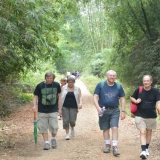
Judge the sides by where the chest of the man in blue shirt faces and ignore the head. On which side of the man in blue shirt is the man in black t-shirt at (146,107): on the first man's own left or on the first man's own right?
on the first man's own left

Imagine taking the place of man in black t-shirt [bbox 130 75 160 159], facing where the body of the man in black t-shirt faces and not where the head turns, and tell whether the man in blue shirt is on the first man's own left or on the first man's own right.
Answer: on the first man's own right

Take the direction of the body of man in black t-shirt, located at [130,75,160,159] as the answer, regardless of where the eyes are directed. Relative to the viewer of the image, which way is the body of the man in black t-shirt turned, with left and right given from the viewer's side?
facing the viewer

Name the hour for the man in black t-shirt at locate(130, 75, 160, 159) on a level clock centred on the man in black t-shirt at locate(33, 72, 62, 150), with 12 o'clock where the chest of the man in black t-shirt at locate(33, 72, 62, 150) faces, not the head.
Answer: the man in black t-shirt at locate(130, 75, 160, 159) is roughly at 10 o'clock from the man in black t-shirt at locate(33, 72, 62, 150).

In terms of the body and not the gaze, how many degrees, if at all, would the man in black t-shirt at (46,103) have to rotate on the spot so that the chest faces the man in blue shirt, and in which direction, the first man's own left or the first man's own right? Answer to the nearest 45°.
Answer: approximately 45° to the first man's own left

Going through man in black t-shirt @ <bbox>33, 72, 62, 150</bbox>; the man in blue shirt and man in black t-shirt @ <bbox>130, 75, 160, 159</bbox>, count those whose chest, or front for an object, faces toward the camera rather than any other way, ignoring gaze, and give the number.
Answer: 3

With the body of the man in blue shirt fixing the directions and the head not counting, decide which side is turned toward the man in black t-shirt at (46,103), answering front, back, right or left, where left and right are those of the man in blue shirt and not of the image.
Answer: right
